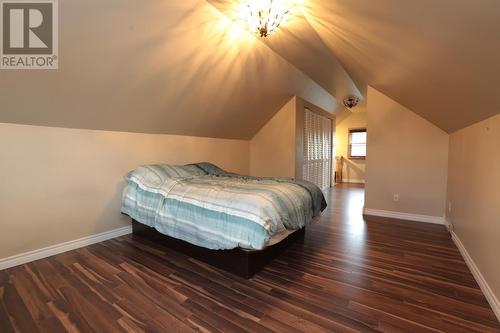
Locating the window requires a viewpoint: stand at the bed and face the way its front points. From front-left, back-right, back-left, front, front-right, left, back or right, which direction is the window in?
left

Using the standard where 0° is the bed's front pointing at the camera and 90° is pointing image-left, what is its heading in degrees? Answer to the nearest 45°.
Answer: approximately 315°

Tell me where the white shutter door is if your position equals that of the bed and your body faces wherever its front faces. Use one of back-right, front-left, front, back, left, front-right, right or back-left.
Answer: left

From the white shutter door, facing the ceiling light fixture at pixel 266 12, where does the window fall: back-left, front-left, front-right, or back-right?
back-left
